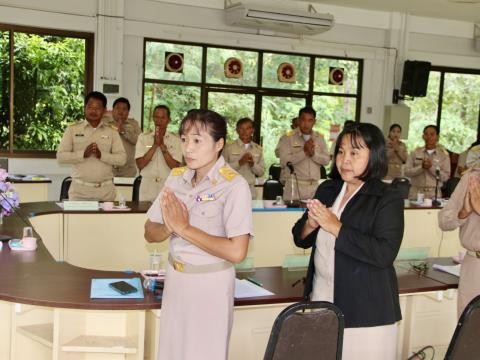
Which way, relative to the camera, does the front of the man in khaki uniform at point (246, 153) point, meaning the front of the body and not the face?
toward the camera

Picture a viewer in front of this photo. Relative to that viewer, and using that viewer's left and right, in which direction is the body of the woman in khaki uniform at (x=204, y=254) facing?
facing the viewer and to the left of the viewer

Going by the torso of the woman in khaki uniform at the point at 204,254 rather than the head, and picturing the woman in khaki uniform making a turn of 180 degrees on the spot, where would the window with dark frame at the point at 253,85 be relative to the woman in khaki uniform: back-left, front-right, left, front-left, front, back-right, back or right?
front-left

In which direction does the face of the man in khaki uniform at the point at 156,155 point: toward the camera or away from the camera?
toward the camera

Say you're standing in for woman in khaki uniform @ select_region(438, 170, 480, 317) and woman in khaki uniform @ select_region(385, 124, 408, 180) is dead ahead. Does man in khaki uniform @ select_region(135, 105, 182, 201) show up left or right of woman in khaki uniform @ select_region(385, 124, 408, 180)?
left

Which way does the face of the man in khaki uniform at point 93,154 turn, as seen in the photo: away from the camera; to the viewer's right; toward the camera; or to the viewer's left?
toward the camera

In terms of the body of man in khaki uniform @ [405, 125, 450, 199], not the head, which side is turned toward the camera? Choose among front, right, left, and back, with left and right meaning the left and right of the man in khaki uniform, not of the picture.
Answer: front

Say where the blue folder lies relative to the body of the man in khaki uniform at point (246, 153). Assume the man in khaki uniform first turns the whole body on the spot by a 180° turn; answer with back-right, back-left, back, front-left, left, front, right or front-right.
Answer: back

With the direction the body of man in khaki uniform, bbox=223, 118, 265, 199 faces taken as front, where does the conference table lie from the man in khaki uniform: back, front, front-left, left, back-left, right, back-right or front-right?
front

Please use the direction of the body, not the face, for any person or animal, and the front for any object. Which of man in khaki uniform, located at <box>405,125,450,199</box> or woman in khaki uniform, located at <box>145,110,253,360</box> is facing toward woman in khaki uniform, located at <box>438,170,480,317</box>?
the man in khaki uniform

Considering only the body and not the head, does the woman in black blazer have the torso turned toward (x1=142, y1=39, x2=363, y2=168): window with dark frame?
no

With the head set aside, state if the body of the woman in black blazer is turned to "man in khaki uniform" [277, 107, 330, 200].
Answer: no

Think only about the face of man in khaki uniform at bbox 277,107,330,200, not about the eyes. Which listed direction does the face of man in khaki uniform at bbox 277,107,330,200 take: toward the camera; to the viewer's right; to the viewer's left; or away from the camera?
toward the camera

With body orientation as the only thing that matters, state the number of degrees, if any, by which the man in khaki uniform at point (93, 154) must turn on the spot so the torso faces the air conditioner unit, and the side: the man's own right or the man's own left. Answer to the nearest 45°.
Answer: approximately 135° to the man's own left

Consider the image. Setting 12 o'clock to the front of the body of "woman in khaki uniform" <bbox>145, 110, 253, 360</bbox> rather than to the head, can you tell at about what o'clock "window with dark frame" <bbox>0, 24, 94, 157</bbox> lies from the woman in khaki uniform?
The window with dark frame is roughly at 4 o'clock from the woman in khaki uniform.

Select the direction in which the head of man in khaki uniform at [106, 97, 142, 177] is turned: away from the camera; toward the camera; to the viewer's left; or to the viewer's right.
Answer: toward the camera

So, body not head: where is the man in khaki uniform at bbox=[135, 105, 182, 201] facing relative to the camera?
toward the camera

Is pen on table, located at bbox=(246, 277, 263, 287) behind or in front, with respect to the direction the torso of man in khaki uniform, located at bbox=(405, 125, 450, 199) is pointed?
in front
